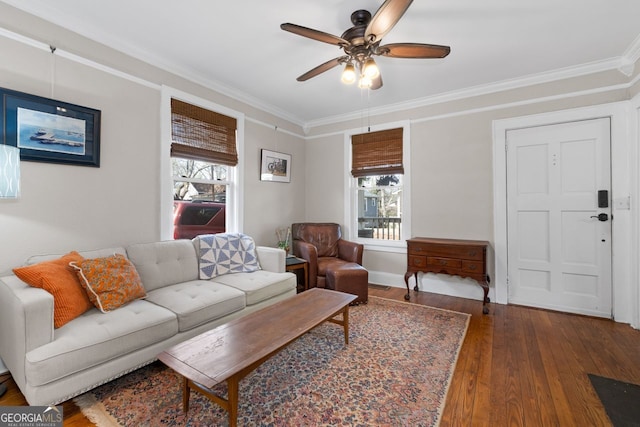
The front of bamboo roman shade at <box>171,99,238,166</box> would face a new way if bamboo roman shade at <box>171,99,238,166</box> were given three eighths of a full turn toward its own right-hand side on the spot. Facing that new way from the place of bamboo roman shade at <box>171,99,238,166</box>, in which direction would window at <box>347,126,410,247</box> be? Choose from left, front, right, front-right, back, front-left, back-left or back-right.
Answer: back

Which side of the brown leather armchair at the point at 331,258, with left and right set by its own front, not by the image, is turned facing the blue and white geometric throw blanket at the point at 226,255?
right

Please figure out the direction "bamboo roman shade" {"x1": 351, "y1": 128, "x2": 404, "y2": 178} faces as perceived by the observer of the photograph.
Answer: facing the viewer and to the left of the viewer

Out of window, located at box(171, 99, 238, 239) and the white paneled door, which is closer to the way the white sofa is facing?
the white paneled door

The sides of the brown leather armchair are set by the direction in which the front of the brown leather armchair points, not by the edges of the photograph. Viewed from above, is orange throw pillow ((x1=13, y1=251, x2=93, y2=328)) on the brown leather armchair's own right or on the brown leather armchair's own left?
on the brown leather armchair's own right

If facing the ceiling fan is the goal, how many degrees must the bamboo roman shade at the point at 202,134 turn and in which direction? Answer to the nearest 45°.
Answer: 0° — it already faces it

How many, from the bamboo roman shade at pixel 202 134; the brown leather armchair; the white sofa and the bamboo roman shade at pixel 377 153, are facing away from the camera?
0

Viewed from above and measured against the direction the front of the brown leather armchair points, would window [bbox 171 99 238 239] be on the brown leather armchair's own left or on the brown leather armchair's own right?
on the brown leather armchair's own right

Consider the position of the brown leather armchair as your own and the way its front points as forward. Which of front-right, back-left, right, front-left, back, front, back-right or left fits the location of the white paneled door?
front-left

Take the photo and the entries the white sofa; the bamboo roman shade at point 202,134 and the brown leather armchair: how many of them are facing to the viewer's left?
0

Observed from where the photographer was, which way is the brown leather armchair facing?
facing the viewer and to the right of the viewer

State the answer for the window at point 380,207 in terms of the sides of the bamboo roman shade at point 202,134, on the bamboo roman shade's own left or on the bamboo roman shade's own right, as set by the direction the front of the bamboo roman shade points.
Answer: on the bamboo roman shade's own left

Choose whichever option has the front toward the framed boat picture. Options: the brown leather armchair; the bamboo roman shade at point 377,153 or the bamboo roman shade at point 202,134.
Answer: the bamboo roman shade at point 377,153

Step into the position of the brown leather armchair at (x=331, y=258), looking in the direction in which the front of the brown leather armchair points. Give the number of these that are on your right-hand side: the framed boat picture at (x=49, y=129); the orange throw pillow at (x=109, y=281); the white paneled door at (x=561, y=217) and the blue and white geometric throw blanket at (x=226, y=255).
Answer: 3
